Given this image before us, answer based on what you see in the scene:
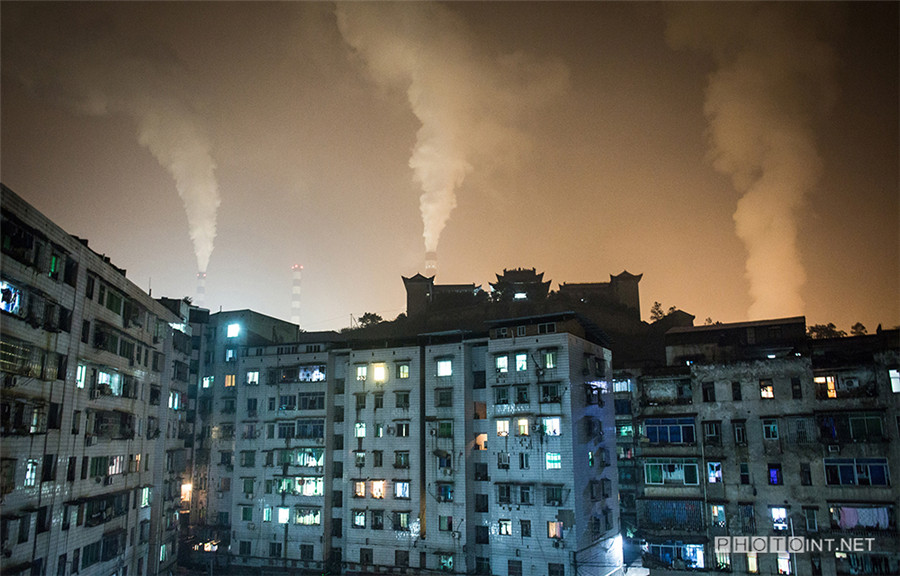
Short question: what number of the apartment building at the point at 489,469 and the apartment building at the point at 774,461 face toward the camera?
2

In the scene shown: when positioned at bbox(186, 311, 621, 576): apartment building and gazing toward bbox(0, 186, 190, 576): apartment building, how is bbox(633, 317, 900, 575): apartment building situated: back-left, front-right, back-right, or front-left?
back-left

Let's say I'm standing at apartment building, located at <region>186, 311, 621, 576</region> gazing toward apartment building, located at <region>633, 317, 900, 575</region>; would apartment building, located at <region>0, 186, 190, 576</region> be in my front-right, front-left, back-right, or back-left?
back-right

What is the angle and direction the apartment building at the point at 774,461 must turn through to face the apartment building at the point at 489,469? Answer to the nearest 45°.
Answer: approximately 90° to its right

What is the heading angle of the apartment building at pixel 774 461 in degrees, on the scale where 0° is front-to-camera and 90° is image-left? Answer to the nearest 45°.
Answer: approximately 0°

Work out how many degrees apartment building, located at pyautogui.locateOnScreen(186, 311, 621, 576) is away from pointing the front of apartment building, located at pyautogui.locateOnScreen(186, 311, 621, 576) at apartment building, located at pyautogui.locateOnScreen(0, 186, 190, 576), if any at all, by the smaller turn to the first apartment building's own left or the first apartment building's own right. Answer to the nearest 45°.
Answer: approximately 45° to the first apartment building's own right

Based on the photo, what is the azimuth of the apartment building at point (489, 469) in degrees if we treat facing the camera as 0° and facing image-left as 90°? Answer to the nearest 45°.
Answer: approximately 0°

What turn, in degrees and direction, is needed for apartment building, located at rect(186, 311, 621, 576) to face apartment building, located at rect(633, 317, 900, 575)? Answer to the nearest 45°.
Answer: approximately 45° to its left
